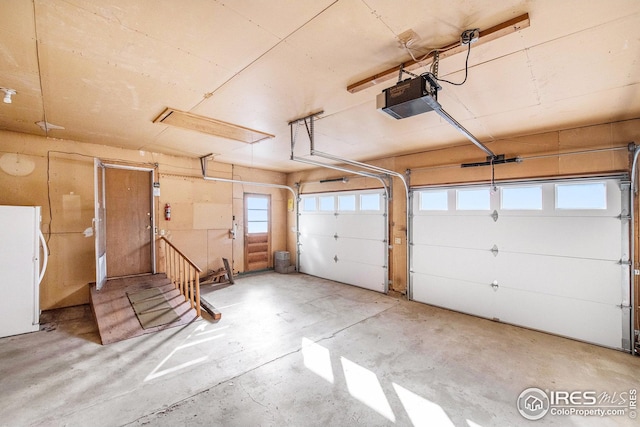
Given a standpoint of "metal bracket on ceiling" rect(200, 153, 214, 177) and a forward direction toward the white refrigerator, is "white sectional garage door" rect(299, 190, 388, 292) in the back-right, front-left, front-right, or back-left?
back-left

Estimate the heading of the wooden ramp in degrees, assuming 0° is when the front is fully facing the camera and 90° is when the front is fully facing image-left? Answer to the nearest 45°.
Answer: approximately 315°
